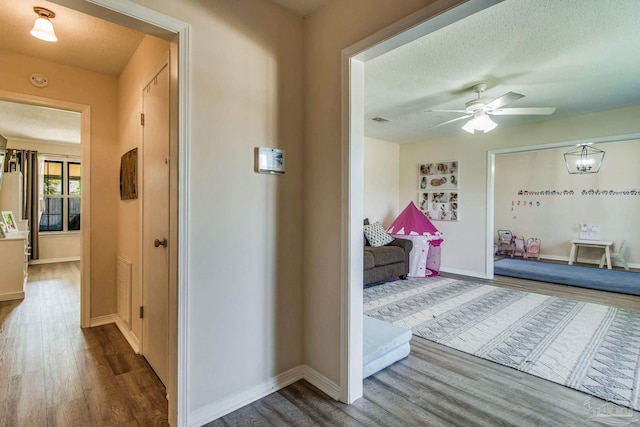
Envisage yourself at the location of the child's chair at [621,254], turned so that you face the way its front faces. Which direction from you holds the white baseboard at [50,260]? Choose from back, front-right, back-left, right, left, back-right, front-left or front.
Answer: front-left

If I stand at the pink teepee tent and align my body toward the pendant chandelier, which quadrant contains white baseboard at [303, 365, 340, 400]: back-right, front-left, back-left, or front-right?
back-right

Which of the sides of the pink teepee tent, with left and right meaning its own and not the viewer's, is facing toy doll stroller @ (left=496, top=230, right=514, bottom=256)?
left

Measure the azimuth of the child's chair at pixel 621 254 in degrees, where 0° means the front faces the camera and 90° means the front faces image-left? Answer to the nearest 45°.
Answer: approximately 90°

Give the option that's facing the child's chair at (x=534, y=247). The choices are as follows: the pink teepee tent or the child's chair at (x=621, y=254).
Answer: the child's chair at (x=621, y=254)

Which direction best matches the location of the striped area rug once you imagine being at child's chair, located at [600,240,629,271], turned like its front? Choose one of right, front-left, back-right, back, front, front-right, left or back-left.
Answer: left
